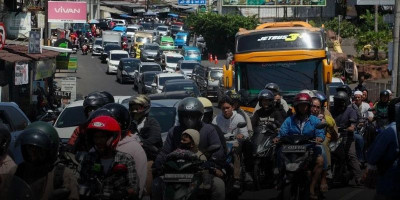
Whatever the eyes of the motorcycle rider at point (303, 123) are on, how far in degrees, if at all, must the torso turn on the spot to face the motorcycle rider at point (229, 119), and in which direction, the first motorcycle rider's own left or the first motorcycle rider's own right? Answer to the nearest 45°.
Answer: approximately 135° to the first motorcycle rider's own right

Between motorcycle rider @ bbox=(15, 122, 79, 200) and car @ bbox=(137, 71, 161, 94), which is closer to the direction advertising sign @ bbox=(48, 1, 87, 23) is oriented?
the motorcycle rider

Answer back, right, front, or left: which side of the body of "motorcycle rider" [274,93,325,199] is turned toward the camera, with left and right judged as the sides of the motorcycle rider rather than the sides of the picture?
front

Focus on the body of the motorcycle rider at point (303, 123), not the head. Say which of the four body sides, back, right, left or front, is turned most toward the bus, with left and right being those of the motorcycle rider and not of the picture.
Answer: back

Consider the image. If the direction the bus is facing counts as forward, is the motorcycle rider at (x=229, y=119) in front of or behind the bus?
in front

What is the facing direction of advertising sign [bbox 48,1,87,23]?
toward the camera

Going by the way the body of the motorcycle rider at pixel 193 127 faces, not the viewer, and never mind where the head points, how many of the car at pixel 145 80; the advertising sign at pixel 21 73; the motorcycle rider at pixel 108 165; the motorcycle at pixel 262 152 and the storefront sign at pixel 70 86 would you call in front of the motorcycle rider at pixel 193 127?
1

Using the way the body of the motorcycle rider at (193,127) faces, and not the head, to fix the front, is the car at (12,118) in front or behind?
behind

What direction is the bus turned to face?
toward the camera
